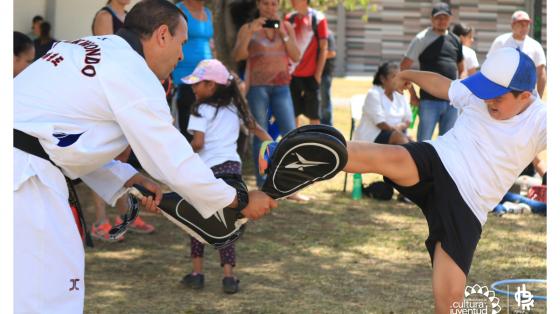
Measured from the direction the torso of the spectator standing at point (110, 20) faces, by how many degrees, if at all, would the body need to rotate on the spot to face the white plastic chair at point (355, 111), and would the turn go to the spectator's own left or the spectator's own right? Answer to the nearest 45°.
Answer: approximately 90° to the spectator's own left

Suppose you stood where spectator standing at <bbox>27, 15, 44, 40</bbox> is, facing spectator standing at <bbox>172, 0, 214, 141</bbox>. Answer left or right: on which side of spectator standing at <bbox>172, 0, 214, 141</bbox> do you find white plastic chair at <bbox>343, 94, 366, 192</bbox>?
left

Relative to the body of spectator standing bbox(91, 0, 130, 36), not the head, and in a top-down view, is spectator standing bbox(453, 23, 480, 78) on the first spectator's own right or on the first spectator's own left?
on the first spectator's own left

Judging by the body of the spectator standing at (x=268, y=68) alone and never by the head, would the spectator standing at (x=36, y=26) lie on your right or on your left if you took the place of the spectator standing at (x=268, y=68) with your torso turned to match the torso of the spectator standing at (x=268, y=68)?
on your right

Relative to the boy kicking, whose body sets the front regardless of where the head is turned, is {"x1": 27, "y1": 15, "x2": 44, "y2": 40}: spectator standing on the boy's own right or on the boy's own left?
on the boy's own right

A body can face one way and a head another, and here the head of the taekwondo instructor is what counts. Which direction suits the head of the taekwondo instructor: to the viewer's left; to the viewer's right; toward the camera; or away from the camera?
to the viewer's right

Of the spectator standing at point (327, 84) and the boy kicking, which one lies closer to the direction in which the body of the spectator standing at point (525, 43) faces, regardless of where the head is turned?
the boy kicking

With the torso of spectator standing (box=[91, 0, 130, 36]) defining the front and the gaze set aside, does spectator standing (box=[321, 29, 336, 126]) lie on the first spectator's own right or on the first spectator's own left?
on the first spectator's own left
